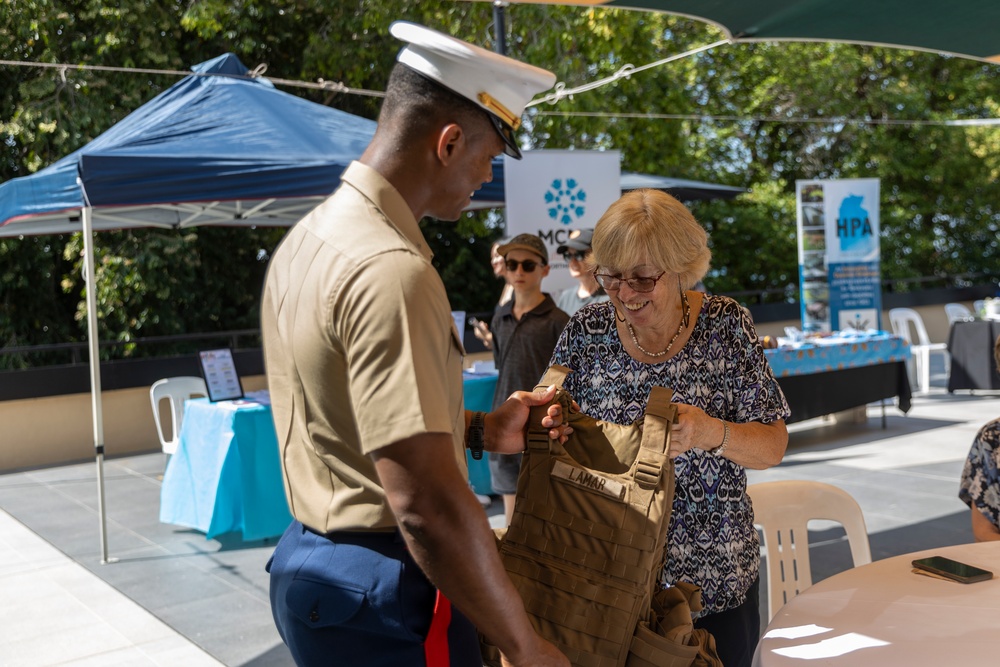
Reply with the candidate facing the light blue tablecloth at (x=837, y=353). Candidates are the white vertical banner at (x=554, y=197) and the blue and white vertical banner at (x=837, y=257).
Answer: the blue and white vertical banner at (x=837, y=257)

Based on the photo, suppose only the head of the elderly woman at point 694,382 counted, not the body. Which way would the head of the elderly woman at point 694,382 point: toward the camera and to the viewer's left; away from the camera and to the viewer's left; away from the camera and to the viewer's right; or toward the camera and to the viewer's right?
toward the camera and to the viewer's left

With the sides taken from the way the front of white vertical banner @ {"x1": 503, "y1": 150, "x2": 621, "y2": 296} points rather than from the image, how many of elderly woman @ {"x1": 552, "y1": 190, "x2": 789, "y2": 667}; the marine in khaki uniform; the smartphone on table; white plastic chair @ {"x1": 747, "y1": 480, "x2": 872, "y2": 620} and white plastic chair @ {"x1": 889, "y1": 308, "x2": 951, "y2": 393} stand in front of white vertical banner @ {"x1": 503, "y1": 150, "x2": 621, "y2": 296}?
4

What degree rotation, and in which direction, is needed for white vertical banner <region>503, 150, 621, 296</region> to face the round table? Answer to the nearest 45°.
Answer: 0° — it already faces it

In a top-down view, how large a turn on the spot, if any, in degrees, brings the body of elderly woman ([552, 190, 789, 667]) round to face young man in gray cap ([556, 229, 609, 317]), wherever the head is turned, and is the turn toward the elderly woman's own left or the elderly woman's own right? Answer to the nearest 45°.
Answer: approximately 135° to the elderly woman's own right

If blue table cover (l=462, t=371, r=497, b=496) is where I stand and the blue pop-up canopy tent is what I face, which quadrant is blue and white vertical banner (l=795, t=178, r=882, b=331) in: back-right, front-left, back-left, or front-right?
back-right

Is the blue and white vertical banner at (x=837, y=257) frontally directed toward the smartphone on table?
yes

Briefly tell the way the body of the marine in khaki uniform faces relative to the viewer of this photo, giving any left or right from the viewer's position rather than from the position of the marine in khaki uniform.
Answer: facing away from the viewer and to the right of the viewer

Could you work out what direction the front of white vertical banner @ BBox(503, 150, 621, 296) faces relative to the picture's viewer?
facing the viewer

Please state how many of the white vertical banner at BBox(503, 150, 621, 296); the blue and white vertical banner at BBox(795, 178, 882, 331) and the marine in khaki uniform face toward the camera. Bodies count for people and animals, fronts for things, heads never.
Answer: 2

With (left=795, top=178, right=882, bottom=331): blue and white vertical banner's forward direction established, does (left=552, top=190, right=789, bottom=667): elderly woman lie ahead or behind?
ahead

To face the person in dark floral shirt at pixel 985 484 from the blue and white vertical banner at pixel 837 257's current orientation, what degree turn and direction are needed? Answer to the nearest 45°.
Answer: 0° — it already faces them

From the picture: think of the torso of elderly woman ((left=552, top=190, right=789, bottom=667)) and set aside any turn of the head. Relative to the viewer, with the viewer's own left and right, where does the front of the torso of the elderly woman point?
facing the viewer and to the left of the viewer

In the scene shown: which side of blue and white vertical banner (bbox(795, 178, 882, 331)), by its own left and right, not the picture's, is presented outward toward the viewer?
front
